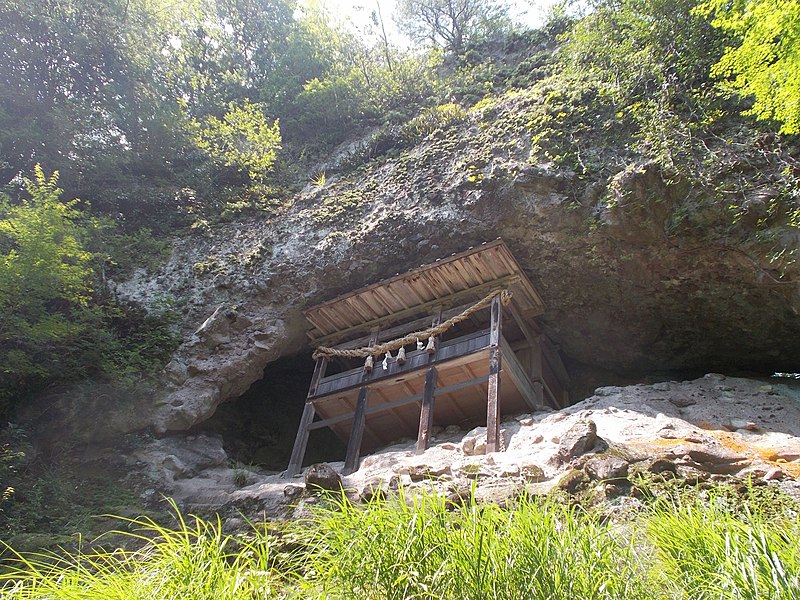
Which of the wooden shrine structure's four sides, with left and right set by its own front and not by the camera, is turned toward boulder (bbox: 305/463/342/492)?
front

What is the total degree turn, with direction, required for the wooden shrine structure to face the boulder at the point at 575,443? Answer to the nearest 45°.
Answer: approximately 90° to its left

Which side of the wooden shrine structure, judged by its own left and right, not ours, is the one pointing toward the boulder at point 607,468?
left

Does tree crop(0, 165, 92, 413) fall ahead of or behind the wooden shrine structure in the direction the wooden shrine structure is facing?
ahead

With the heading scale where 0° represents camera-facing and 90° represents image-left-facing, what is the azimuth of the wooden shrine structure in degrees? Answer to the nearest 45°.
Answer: approximately 45°
